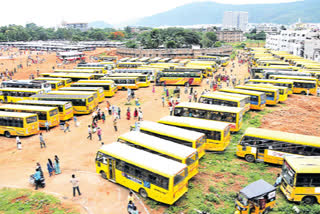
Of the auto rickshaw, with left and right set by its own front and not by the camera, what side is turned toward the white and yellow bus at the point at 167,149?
right

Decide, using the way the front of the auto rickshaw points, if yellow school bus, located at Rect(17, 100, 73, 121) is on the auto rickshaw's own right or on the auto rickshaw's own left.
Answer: on the auto rickshaw's own right

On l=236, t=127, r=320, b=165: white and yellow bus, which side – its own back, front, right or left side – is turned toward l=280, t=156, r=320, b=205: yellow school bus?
left

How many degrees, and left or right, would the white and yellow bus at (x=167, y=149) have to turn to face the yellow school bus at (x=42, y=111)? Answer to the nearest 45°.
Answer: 0° — it already faces it

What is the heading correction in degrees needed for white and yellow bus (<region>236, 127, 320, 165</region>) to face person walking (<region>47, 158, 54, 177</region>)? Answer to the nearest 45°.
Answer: approximately 45° to its left

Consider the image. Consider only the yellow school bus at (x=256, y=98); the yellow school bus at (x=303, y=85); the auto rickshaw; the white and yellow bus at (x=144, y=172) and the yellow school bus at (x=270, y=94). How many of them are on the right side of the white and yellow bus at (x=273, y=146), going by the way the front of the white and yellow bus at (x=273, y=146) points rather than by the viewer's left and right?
3
